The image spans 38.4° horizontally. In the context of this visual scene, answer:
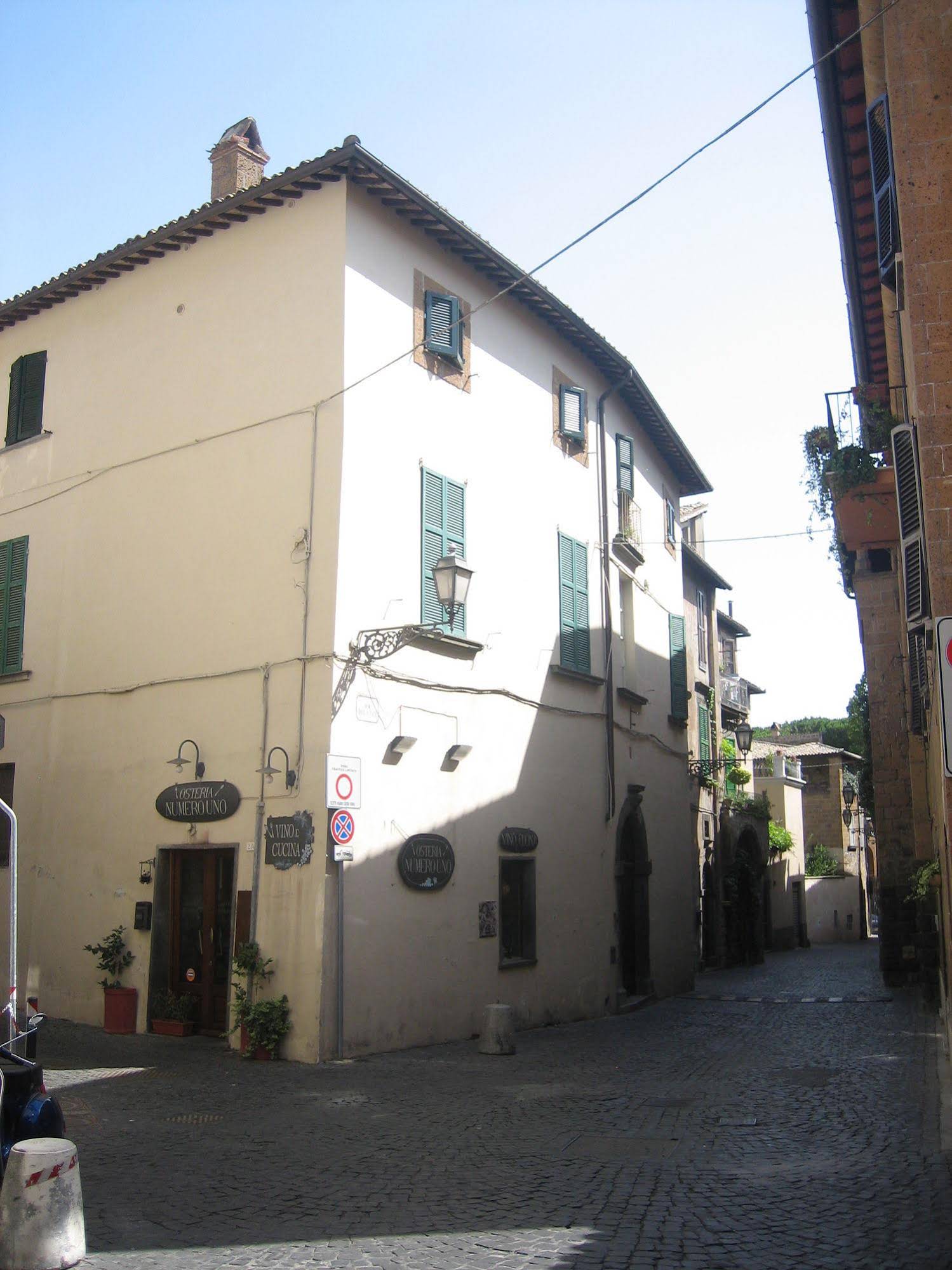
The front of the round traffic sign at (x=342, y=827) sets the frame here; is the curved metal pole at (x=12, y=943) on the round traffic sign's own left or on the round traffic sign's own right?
on the round traffic sign's own right

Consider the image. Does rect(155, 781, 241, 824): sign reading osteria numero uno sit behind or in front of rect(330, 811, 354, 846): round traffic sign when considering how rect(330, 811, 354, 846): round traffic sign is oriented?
behind

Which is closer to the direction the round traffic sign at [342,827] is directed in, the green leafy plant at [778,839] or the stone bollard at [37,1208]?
the stone bollard

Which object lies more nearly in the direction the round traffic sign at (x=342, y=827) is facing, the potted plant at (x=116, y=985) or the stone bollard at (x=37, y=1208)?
the stone bollard

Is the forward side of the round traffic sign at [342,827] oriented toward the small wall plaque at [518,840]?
no

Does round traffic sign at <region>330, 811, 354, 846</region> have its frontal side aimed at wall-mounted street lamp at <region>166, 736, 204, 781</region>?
no

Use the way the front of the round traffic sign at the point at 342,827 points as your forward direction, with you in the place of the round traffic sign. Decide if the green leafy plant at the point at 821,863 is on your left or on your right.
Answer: on your left

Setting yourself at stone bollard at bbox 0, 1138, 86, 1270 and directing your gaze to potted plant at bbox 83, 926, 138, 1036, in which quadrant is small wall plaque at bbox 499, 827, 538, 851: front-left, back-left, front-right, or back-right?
front-right

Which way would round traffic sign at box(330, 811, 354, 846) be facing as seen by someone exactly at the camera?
facing the viewer and to the right of the viewer

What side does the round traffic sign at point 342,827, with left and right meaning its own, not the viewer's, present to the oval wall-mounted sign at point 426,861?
left
